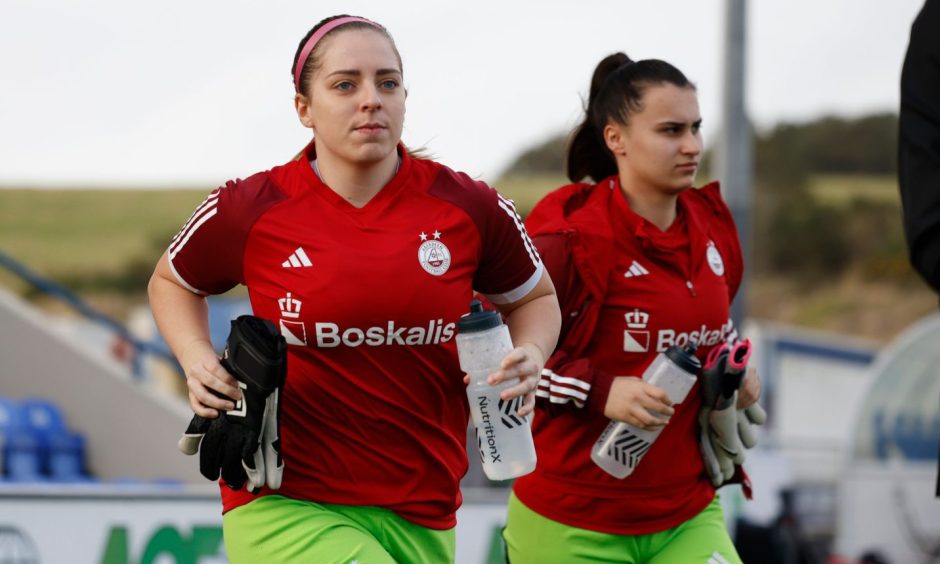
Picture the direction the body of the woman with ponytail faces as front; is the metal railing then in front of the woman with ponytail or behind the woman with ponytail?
behind

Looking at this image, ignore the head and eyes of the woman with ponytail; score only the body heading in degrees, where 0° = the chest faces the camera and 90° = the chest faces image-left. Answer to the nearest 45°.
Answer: approximately 315°

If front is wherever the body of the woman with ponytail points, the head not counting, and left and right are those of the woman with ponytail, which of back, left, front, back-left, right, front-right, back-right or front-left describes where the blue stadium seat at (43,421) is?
back

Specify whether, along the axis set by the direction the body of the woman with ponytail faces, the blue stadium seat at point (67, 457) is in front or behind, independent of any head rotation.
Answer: behind

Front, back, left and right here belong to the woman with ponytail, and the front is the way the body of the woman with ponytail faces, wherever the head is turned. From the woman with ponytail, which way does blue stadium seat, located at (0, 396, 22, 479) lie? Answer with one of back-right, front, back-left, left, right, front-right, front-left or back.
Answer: back

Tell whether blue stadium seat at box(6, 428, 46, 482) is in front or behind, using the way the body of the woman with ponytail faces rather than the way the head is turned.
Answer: behind
